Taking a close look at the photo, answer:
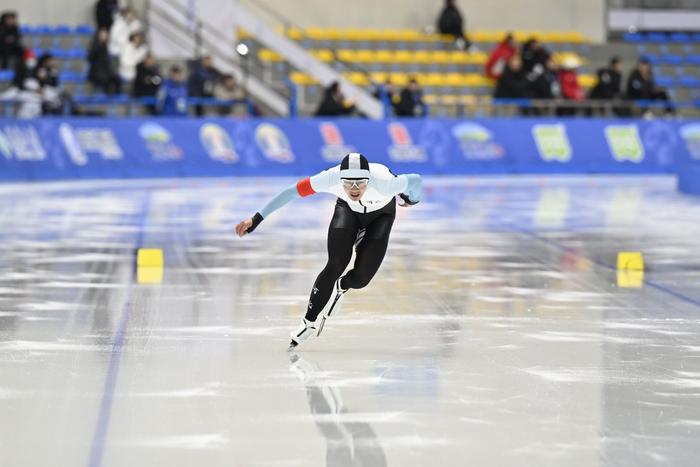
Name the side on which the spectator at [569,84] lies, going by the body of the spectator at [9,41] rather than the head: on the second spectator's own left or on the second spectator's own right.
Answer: on the second spectator's own left

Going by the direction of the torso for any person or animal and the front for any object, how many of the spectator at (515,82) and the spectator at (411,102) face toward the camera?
2

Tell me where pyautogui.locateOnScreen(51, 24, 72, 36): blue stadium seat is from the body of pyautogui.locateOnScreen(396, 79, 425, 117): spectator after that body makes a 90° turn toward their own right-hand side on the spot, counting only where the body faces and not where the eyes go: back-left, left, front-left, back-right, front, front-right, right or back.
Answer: front

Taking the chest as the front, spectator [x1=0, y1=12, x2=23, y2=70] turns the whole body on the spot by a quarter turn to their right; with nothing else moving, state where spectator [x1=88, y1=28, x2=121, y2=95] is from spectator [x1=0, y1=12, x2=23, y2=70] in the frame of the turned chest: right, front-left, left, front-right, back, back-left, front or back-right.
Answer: back

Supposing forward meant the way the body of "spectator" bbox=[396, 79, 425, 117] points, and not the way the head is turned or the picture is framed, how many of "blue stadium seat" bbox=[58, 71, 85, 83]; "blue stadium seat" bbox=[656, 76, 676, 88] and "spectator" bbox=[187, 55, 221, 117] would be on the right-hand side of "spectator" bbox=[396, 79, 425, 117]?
2

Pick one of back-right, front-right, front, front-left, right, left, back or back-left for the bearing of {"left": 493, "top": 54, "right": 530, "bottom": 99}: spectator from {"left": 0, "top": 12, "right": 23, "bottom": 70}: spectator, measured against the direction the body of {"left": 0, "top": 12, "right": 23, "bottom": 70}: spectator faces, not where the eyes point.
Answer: left

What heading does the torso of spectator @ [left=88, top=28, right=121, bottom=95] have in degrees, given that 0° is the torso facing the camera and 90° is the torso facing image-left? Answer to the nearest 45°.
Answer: approximately 315°

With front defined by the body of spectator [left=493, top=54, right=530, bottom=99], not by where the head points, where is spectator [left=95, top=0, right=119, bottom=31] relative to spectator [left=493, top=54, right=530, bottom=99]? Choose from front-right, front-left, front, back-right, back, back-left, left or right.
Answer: right

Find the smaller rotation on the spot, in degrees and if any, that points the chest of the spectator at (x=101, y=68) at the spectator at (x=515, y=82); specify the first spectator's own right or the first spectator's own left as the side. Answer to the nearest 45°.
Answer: approximately 45° to the first spectator's own left
